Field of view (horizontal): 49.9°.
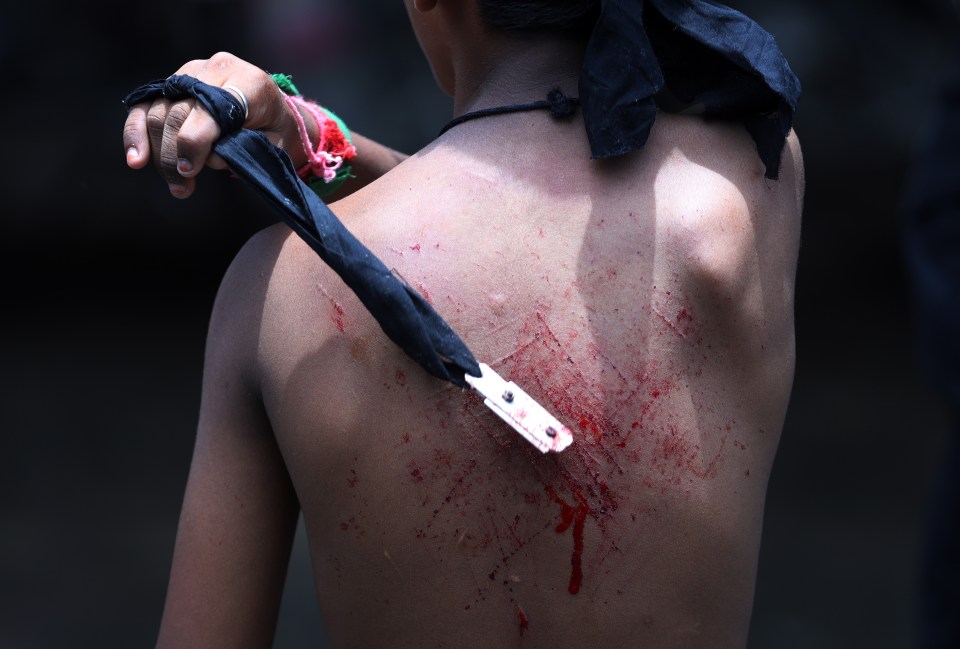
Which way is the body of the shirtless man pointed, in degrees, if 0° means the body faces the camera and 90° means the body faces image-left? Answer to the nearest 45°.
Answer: approximately 180°
